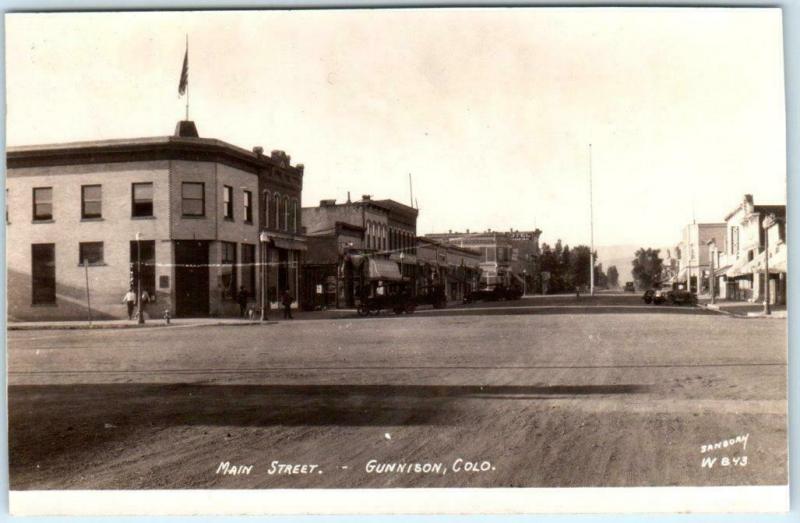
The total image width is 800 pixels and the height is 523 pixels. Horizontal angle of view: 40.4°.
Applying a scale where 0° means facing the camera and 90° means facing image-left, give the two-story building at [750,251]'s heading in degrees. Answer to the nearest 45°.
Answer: approximately 45°

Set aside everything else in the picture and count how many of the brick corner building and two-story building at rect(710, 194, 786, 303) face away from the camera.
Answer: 0

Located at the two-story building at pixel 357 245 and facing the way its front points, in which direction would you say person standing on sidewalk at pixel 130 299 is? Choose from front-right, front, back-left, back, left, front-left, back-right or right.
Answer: right

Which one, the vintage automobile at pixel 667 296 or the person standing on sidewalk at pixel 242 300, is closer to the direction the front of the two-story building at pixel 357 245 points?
the vintage automobile

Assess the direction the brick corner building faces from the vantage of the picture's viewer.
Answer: facing the viewer and to the right of the viewer

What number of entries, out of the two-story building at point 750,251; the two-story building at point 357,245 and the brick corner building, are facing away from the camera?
0

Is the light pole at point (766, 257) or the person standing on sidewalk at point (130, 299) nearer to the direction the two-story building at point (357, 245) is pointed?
the light pole

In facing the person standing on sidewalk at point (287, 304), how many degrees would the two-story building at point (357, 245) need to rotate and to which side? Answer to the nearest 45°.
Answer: approximately 90° to its right
